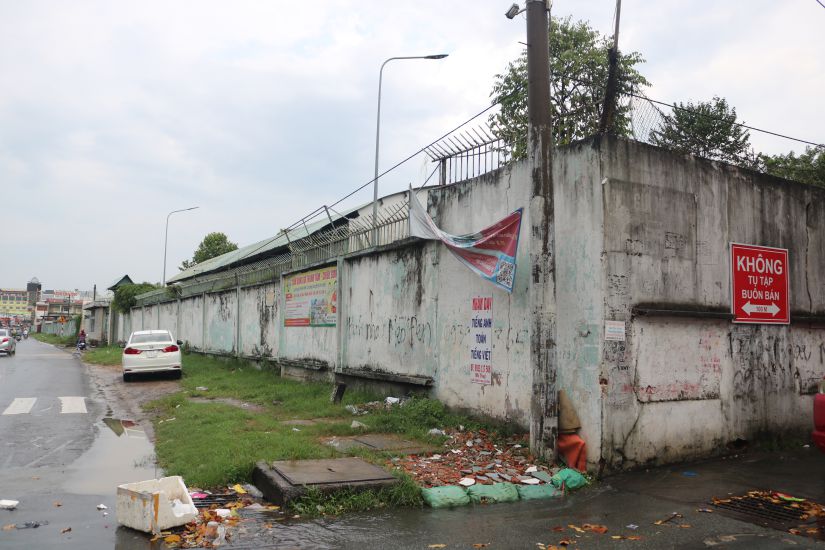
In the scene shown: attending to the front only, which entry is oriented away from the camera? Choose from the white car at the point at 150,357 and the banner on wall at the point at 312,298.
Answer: the white car

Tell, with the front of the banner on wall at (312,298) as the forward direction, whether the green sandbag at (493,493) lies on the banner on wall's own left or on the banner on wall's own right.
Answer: on the banner on wall's own left

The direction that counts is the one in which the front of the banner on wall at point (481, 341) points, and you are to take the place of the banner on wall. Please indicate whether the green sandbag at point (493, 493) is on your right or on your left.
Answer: on your left

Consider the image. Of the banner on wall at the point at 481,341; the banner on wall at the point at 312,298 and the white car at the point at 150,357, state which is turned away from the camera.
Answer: the white car

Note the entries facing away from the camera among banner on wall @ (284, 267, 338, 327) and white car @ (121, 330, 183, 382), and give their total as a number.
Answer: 1

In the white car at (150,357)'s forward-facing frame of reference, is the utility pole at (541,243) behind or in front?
behind

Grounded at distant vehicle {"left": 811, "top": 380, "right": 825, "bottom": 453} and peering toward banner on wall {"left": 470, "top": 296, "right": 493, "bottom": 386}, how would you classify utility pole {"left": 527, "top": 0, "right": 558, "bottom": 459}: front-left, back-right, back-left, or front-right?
front-left

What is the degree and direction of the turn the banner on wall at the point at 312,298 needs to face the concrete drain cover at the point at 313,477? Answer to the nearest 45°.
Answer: approximately 45° to its left

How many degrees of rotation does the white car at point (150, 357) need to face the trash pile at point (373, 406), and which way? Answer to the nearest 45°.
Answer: approximately 180°

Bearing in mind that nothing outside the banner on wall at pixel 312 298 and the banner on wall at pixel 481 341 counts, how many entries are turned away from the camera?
0

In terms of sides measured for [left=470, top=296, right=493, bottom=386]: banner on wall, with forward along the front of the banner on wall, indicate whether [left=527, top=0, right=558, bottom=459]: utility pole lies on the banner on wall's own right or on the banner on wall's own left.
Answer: on the banner on wall's own left

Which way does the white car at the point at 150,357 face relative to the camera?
away from the camera

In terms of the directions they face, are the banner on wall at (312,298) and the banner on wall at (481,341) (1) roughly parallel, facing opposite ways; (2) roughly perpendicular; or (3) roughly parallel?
roughly parallel

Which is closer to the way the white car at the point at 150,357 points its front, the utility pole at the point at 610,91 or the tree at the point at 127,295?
the tree

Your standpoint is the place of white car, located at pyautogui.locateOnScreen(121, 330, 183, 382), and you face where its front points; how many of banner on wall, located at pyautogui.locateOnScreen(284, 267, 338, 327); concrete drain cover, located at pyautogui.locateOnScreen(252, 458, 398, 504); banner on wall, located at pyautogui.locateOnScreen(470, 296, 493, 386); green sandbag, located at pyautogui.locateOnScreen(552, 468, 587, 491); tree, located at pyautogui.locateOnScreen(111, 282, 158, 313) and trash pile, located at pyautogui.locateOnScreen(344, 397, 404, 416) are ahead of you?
1

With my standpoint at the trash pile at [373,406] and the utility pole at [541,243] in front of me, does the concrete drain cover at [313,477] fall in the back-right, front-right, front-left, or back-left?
front-right

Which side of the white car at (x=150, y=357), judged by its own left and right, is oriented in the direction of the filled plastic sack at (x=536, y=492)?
back

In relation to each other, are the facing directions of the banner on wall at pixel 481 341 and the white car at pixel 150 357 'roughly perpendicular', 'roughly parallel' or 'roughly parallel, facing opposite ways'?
roughly perpendicular

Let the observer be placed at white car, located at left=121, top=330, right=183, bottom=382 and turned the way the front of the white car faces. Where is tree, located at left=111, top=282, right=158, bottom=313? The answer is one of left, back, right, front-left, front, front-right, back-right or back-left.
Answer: front

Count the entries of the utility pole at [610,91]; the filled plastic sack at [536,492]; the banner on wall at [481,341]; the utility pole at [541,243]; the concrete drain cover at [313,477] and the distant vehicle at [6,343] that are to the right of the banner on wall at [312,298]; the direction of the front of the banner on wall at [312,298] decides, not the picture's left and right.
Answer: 1

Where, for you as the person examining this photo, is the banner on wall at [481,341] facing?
facing the viewer and to the left of the viewer

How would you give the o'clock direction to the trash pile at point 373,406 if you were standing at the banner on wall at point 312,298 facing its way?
The trash pile is roughly at 10 o'clock from the banner on wall.

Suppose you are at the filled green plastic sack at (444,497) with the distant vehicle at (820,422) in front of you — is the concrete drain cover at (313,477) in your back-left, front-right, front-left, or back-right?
back-left
